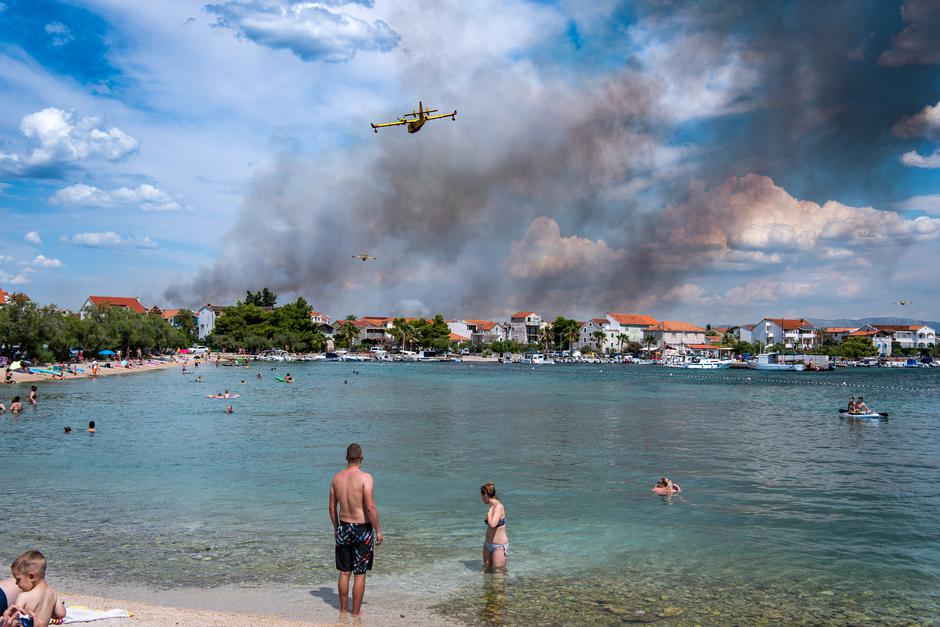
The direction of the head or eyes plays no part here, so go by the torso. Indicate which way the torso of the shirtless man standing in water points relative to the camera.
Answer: away from the camera

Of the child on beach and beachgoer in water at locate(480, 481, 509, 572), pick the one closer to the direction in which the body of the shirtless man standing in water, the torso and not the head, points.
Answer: the beachgoer in water

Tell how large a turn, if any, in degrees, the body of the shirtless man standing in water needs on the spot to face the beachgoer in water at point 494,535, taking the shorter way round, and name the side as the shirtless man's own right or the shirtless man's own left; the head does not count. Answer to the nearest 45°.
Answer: approximately 45° to the shirtless man's own right

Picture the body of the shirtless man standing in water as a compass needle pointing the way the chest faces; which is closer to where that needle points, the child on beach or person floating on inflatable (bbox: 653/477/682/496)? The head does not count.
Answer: the person floating on inflatable

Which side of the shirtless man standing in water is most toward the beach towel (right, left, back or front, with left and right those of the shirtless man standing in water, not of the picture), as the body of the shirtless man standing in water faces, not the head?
left

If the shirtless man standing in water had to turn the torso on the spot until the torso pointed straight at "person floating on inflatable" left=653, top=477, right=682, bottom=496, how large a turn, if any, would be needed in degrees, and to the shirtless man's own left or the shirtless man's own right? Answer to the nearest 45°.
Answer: approximately 45° to the shirtless man's own right

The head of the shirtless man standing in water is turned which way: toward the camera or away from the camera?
away from the camera

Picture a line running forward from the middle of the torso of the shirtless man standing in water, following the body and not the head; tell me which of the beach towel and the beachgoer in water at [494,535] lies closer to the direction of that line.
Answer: the beachgoer in water
